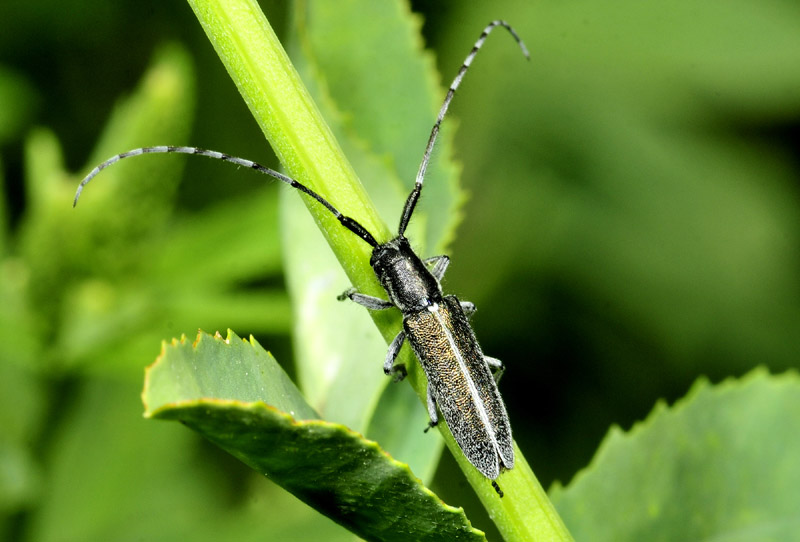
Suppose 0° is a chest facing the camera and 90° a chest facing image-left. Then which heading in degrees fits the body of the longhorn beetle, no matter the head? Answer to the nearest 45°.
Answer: approximately 135°

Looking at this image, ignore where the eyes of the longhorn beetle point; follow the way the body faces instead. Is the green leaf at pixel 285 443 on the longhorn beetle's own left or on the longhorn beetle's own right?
on the longhorn beetle's own left

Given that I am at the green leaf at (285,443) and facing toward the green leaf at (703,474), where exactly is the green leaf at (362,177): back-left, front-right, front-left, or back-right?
front-left
